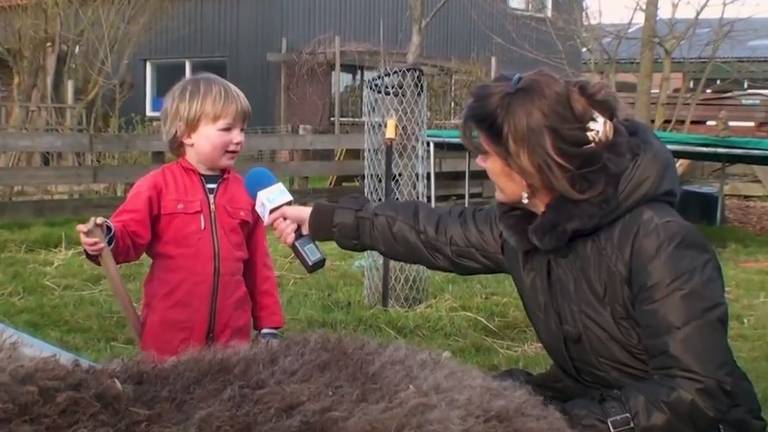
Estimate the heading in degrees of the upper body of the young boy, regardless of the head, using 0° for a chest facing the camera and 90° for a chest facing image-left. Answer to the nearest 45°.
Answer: approximately 315°

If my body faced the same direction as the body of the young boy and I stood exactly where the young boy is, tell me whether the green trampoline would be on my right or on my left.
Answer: on my left

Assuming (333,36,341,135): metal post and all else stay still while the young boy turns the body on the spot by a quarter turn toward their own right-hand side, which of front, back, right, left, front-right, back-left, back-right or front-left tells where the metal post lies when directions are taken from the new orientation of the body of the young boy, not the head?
back-right

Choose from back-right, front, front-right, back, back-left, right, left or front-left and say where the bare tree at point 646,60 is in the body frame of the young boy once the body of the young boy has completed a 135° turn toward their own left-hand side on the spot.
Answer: front-right

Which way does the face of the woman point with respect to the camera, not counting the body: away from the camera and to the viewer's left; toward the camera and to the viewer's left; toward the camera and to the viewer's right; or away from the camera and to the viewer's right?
away from the camera and to the viewer's left

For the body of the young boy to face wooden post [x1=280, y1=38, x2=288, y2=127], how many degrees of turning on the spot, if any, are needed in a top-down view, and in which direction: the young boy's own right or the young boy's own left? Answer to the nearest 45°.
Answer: approximately 135° to the young boy's own left

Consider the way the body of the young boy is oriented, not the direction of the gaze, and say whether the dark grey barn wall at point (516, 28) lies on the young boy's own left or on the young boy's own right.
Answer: on the young boy's own left

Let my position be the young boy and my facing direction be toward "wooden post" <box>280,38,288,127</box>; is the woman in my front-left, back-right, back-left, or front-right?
back-right
